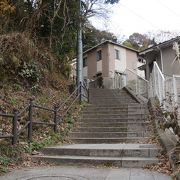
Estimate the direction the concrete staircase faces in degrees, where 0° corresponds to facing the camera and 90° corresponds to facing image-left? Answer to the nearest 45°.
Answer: approximately 0°

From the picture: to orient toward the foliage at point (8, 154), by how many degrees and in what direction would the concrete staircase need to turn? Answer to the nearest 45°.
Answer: approximately 45° to its right

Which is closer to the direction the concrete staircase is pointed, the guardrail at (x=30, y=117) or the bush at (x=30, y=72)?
the guardrail

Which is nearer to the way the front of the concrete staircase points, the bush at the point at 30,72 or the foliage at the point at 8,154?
the foliage

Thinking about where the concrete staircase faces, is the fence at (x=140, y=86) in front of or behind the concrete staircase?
behind

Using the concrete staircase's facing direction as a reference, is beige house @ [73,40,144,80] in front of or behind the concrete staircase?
behind
